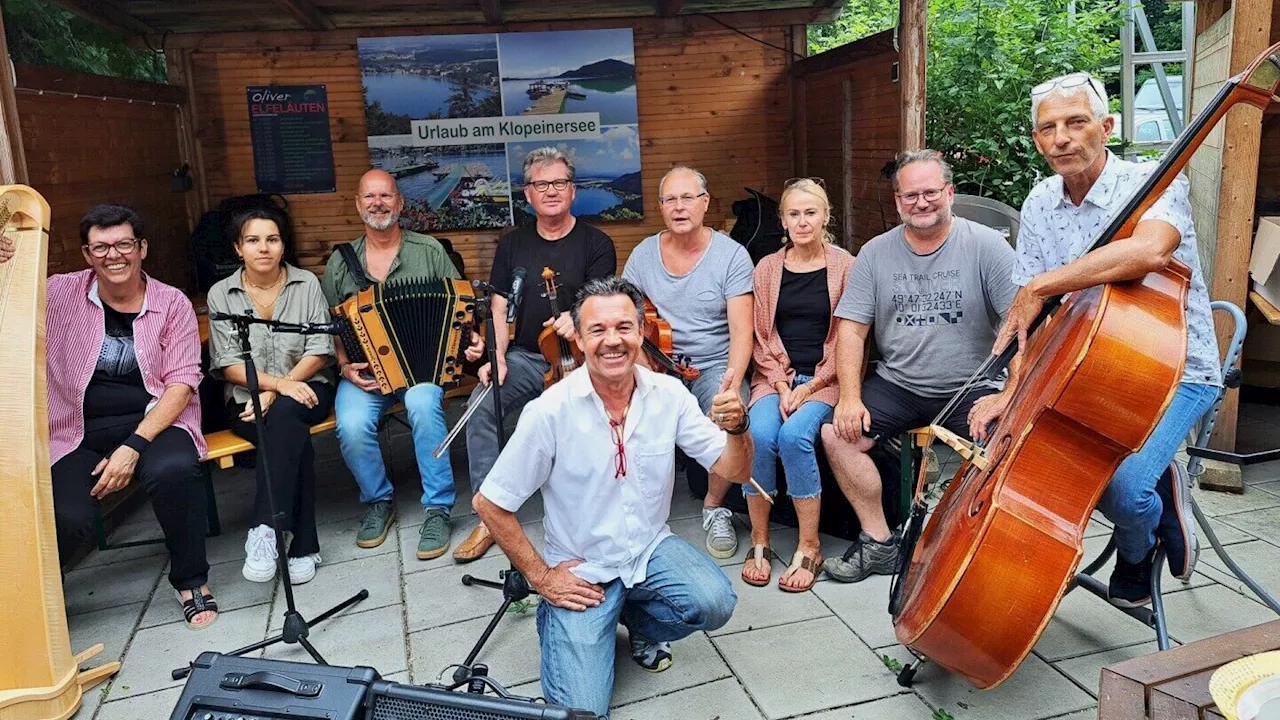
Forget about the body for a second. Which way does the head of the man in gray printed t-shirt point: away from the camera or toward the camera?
toward the camera

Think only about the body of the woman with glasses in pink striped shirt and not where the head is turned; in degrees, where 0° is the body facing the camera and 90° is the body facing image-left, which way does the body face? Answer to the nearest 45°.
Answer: approximately 0°

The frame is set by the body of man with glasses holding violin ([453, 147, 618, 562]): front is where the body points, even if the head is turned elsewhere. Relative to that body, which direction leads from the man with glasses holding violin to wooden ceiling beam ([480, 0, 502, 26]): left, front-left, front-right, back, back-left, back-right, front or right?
back

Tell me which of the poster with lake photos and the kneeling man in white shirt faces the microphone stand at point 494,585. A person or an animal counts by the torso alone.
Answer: the poster with lake photos

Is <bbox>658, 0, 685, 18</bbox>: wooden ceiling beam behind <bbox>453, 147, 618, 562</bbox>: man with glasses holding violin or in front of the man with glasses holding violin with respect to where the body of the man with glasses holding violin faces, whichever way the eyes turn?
behind

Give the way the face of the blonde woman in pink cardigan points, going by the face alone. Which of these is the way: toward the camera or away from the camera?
toward the camera

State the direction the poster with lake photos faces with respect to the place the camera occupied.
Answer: facing the viewer

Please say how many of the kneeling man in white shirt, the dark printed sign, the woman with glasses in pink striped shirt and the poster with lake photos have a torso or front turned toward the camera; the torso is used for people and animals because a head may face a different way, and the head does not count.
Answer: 4

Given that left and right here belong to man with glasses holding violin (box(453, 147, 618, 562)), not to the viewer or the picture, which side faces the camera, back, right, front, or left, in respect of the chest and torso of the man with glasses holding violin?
front
